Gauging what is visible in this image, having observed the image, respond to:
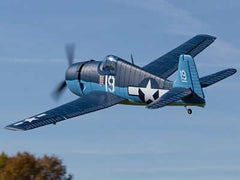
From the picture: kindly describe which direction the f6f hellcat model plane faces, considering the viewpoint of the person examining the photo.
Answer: facing away from the viewer and to the left of the viewer
